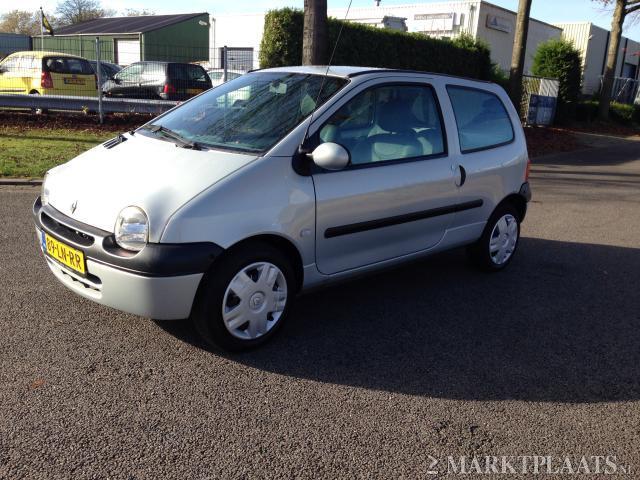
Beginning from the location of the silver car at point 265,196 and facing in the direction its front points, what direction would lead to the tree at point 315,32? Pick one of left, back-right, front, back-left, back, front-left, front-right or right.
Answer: back-right

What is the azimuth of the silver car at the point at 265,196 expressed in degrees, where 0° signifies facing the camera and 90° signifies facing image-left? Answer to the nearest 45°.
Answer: approximately 45°

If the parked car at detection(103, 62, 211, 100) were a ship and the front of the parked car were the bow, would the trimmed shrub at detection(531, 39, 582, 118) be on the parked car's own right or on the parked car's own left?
on the parked car's own right

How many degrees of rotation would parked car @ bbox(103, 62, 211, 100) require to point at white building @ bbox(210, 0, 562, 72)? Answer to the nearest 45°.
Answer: approximately 90° to its right

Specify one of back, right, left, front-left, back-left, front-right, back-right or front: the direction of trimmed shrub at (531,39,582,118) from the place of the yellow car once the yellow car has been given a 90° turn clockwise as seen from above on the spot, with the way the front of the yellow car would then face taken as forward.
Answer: front-right

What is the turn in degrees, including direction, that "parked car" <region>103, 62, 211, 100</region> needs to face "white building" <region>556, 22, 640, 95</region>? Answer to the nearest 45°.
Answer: approximately 90° to its right

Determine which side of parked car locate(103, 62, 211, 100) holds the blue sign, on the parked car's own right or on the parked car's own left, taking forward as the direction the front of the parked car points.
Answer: on the parked car's own right

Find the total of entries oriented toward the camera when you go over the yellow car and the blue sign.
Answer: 1

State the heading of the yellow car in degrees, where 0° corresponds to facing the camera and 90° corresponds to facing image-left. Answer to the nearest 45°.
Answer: approximately 135°

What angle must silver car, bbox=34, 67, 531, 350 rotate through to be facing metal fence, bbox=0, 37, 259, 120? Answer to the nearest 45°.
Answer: approximately 135° to its right

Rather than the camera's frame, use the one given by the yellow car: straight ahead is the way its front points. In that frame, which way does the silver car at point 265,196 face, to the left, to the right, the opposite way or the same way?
to the left
